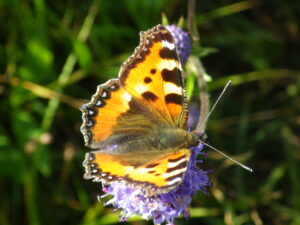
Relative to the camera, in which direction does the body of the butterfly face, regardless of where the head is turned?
to the viewer's right
